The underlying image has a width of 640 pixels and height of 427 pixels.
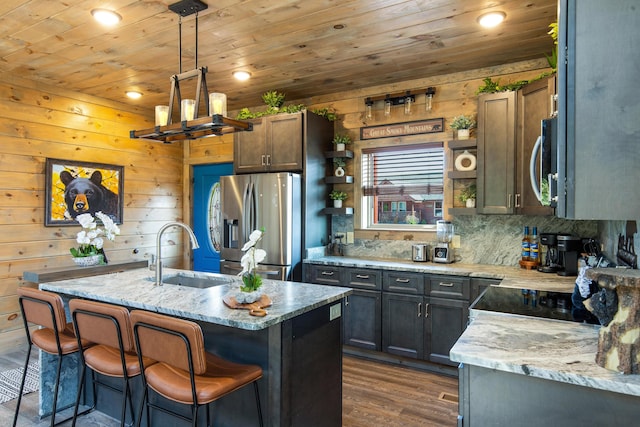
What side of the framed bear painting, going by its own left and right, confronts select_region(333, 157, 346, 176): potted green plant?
front

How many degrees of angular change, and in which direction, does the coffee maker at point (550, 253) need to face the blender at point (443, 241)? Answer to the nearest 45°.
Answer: approximately 45° to its right

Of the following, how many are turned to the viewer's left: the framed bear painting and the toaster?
0

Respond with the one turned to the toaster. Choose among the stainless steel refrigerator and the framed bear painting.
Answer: the framed bear painting

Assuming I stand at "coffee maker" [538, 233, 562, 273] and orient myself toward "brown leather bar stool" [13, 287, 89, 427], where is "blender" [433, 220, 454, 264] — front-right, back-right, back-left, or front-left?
front-right

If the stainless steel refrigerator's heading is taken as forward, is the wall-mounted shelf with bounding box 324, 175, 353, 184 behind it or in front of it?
behind

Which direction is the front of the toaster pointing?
toward the camera

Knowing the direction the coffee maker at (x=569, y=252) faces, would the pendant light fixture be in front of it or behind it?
in front

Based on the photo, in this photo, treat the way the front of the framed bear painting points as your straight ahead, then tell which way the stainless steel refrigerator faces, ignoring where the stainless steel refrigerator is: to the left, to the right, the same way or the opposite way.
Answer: to the right

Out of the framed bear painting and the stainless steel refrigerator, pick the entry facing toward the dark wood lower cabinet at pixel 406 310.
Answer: the framed bear painting

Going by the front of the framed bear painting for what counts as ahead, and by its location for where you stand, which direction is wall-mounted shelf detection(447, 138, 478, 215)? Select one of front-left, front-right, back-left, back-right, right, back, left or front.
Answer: front

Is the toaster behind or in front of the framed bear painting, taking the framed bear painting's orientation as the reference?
in front

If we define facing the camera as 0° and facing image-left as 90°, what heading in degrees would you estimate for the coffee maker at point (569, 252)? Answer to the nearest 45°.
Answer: approximately 45°

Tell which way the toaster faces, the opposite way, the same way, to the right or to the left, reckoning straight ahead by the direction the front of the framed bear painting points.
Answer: to the right

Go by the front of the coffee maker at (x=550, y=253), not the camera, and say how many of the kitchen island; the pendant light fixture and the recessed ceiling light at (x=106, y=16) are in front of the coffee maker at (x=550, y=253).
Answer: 3

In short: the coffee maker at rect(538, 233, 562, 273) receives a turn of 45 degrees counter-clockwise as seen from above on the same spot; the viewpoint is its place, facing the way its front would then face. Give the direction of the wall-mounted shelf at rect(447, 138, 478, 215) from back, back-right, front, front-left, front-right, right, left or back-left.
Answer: right

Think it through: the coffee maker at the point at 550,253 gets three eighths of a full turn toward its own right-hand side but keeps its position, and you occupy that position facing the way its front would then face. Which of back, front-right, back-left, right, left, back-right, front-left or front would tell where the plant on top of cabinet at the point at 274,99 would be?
left

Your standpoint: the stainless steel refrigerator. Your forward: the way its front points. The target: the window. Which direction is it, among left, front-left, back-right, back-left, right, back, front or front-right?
back-left

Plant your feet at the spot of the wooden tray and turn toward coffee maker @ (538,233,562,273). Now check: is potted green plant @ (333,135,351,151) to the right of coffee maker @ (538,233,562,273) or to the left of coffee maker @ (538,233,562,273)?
left

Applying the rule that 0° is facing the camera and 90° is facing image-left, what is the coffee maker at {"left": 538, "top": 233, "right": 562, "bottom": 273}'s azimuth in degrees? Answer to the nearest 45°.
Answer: approximately 45°

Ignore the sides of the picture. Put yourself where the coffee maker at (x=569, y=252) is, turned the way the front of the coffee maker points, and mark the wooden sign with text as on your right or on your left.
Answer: on your right

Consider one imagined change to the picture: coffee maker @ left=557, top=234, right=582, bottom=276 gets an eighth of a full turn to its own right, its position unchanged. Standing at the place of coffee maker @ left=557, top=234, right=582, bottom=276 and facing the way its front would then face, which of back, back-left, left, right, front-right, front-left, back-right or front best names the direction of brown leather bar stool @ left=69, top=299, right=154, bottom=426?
front-left

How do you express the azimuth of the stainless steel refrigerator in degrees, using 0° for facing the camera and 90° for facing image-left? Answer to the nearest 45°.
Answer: approximately 45°
